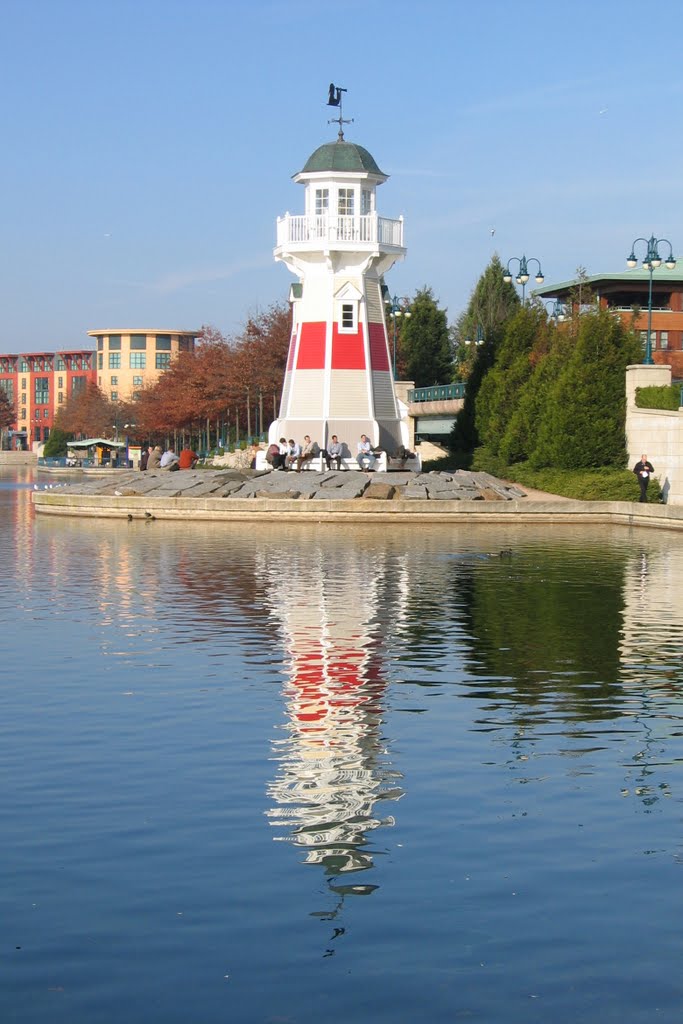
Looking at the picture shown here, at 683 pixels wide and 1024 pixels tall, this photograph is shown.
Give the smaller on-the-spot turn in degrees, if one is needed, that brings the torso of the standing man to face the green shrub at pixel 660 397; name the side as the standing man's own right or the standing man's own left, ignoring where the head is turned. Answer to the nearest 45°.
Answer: approximately 180°

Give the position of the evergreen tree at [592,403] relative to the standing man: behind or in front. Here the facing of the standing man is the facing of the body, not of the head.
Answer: behind

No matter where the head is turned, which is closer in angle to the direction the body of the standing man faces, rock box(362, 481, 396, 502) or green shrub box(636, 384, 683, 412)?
the rock

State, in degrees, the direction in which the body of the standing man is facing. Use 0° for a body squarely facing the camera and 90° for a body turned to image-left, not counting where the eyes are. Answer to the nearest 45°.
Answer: approximately 0°

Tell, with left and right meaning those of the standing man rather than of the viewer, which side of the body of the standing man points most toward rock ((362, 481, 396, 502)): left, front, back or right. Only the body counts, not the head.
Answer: right
